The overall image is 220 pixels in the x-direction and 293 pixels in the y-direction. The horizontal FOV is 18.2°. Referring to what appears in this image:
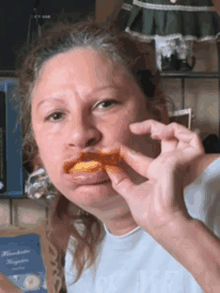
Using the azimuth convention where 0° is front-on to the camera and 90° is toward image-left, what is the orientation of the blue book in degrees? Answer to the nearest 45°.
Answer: approximately 0°

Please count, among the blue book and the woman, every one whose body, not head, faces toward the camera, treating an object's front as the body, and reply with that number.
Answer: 2
